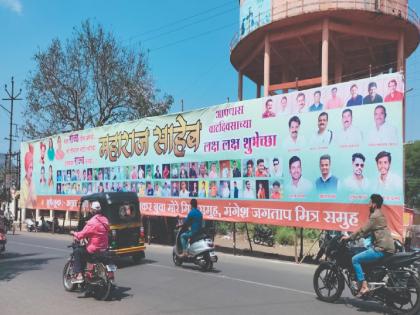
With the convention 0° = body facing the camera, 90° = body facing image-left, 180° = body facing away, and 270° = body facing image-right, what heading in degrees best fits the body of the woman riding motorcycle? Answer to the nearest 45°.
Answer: approximately 135°

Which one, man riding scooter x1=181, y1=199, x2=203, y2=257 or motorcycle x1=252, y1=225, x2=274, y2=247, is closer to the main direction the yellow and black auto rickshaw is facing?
the motorcycle

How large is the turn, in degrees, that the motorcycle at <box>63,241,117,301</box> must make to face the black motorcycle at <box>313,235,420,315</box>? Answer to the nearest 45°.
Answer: approximately 180°

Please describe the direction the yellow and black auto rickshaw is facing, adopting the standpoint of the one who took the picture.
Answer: facing away from the viewer and to the left of the viewer

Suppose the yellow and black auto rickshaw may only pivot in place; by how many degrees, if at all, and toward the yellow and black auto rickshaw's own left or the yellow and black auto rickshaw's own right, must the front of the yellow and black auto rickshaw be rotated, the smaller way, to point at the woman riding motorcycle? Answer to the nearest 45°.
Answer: approximately 135° to the yellow and black auto rickshaw's own left

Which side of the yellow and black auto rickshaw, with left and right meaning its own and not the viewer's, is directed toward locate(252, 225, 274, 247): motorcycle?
right
